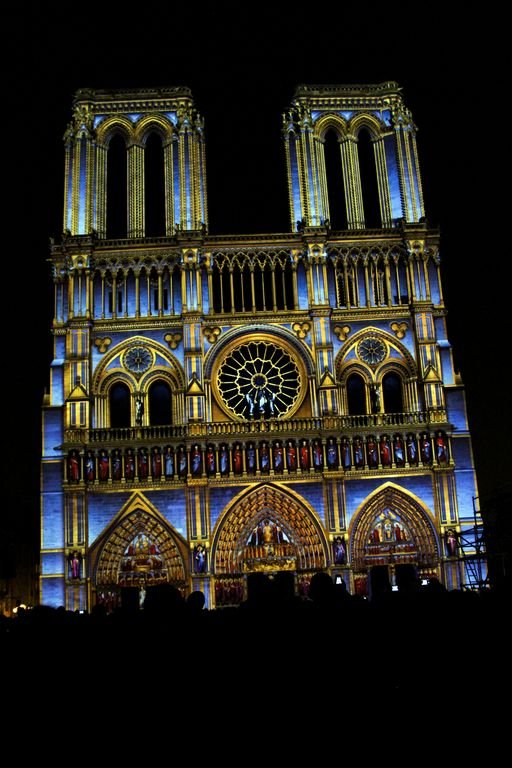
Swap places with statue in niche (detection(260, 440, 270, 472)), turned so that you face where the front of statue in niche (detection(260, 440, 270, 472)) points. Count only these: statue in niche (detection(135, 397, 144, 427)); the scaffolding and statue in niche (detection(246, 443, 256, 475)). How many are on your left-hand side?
1

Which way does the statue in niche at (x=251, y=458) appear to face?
toward the camera

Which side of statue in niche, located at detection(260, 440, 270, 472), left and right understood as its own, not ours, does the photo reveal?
front

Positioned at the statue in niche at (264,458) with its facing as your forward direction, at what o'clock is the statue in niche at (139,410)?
the statue in niche at (139,410) is roughly at 3 o'clock from the statue in niche at (264,458).

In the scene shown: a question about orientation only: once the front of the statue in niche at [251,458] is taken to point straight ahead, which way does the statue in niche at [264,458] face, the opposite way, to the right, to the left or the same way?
the same way

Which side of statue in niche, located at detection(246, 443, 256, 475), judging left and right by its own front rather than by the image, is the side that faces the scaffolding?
left

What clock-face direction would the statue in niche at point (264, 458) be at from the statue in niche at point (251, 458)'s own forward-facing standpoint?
the statue in niche at point (264, 458) is roughly at 9 o'clock from the statue in niche at point (251, 458).

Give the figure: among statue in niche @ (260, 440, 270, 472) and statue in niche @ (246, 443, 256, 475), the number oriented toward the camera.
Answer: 2

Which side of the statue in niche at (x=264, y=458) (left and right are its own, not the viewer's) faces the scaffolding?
left

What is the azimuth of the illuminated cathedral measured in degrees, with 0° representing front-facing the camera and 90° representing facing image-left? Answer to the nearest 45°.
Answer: approximately 0°

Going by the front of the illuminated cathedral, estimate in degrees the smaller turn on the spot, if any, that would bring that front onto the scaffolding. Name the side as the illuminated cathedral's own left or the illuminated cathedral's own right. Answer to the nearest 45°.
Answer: approximately 90° to the illuminated cathedral's own left

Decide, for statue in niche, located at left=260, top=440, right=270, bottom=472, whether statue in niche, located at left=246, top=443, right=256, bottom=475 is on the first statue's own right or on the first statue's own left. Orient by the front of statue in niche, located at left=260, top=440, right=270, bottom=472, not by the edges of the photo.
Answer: on the first statue's own right
